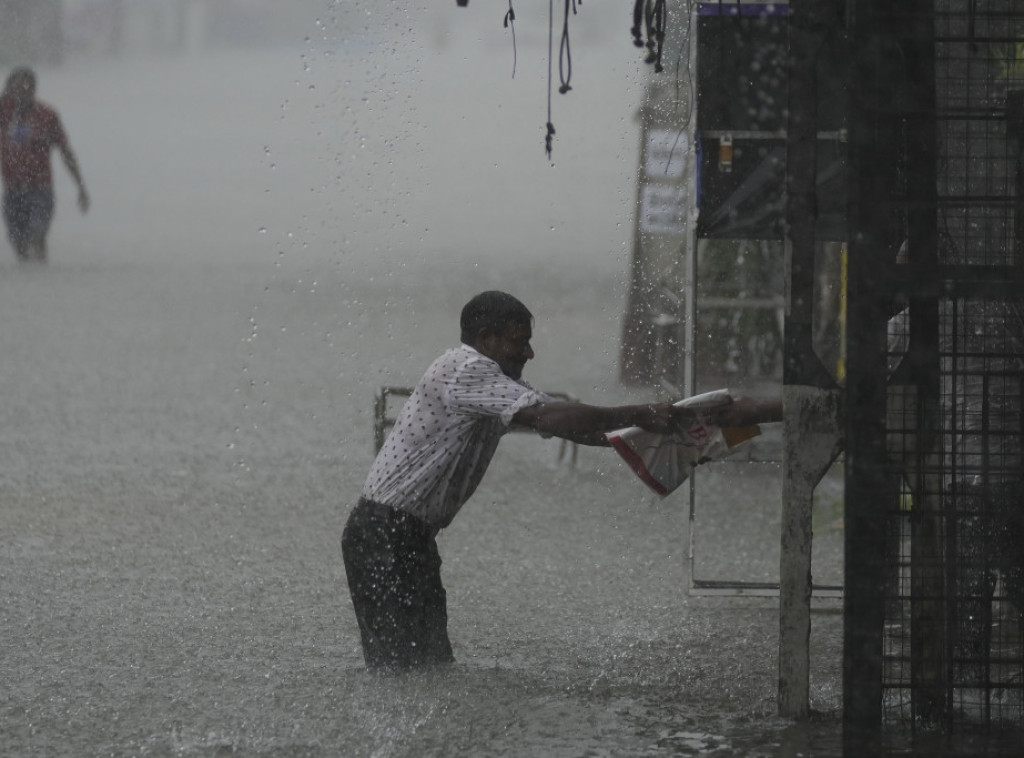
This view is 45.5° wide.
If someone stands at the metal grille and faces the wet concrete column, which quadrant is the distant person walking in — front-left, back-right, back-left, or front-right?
front-right

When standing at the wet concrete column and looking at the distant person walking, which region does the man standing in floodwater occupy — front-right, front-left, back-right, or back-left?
front-left

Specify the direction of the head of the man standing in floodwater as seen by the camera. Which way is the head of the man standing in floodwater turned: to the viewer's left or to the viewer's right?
to the viewer's right

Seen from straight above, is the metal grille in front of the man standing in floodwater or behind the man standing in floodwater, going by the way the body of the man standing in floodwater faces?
in front

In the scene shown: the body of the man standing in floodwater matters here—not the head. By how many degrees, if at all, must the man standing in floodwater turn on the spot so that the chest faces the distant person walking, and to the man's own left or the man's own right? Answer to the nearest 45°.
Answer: approximately 135° to the man's own left

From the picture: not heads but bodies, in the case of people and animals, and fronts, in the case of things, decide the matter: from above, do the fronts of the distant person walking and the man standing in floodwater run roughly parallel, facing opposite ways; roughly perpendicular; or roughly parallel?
roughly perpendicular

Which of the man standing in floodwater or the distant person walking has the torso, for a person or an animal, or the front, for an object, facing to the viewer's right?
the man standing in floodwater

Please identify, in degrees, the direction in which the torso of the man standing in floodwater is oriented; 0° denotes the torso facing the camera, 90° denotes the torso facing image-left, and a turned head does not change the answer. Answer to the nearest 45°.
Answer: approximately 270°

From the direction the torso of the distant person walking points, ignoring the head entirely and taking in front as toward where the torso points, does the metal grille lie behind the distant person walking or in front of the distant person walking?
in front

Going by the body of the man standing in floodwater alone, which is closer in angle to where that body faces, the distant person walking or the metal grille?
the metal grille

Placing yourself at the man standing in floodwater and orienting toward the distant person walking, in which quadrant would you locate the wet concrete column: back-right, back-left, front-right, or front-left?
back-right

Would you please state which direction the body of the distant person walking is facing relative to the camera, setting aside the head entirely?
toward the camera

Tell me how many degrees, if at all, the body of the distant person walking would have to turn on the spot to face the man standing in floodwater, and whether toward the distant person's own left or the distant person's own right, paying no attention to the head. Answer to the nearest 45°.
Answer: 0° — they already face them

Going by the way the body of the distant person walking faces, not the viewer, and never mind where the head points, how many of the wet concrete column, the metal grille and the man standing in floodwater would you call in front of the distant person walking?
3

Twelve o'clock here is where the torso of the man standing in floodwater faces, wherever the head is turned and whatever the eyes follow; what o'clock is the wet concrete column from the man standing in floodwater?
The wet concrete column is roughly at 1 o'clock from the man standing in floodwater.
